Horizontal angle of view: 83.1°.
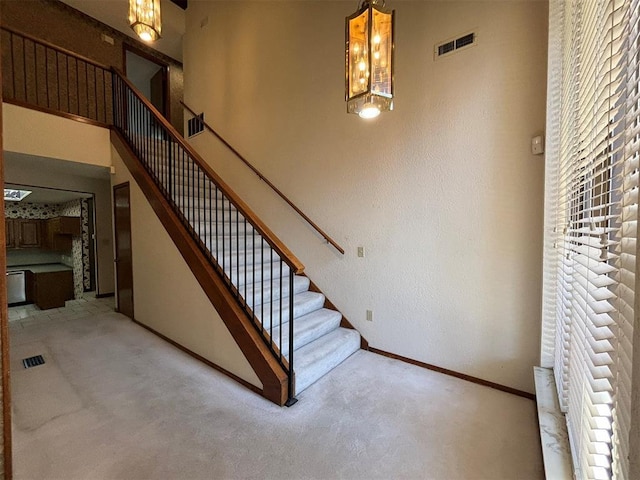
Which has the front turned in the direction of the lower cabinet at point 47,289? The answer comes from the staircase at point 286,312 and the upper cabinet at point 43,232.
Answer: the upper cabinet

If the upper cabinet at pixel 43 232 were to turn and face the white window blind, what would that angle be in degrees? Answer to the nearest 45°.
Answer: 0° — it already faces it

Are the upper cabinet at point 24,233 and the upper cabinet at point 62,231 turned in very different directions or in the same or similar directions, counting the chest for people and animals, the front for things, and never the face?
same or similar directions

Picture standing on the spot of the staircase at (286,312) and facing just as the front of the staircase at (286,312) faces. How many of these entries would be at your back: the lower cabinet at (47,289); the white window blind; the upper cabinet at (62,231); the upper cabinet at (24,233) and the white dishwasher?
4

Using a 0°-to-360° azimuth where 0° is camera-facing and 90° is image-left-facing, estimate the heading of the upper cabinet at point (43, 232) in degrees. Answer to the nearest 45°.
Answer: approximately 0°

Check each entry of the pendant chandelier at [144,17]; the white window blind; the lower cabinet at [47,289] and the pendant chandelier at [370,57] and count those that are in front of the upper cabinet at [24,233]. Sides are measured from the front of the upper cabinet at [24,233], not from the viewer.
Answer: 4

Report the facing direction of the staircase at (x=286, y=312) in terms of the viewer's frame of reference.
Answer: facing the viewer and to the right of the viewer

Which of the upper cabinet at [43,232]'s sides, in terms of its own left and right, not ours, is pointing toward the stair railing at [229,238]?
front

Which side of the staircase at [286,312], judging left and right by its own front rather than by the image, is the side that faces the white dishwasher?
back

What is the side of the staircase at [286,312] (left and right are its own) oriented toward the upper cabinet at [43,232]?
back

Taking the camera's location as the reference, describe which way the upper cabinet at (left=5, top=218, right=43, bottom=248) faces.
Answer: facing the viewer

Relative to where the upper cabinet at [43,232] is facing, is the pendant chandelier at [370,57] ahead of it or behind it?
ahead

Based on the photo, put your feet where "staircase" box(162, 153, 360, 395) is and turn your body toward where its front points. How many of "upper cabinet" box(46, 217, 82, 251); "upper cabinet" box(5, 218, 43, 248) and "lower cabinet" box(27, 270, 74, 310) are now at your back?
3

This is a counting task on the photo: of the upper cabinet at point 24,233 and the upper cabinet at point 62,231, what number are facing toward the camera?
2

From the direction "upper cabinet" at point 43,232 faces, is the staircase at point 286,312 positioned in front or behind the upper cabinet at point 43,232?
in front
